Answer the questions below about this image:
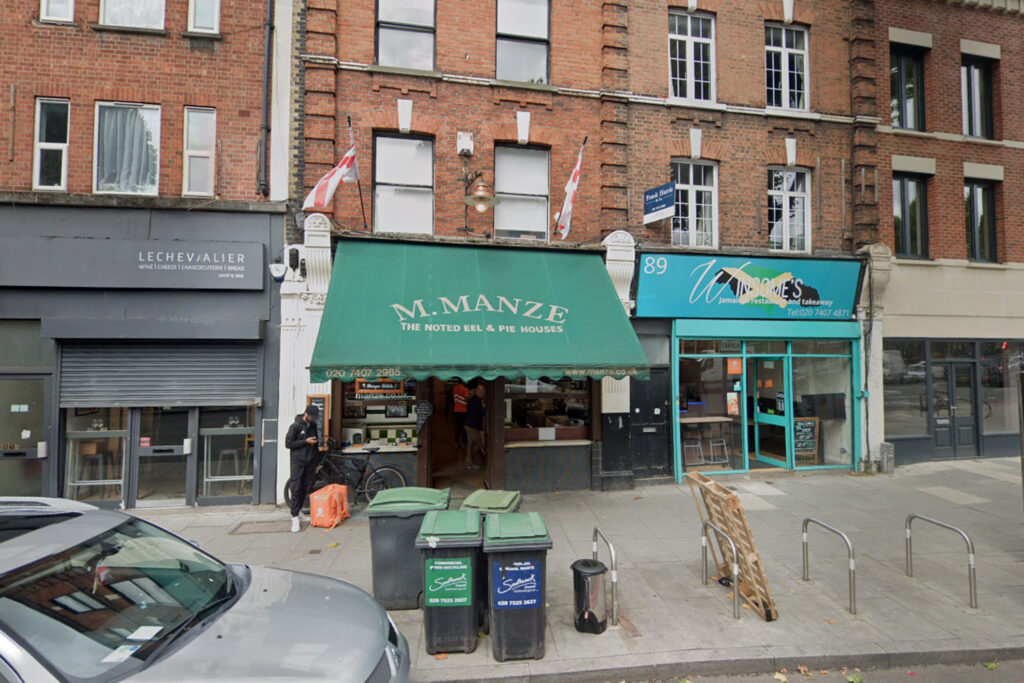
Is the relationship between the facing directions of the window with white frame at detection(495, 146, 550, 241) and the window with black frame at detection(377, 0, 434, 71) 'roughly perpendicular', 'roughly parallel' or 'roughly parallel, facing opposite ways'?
roughly parallel

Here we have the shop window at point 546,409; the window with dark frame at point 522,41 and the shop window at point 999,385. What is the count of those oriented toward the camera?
3

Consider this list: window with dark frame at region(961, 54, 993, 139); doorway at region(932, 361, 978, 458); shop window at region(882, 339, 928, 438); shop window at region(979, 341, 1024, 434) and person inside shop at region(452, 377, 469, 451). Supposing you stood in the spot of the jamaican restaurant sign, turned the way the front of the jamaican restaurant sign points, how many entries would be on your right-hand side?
1

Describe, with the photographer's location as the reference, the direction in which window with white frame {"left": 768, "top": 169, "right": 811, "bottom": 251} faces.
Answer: facing the viewer

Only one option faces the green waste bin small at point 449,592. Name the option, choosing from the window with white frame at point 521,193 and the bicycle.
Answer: the window with white frame

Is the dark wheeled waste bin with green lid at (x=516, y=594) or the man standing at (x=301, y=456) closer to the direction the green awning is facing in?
the dark wheeled waste bin with green lid

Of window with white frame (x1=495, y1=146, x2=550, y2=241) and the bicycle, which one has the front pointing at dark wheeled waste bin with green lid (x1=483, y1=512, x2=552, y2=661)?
the window with white frame

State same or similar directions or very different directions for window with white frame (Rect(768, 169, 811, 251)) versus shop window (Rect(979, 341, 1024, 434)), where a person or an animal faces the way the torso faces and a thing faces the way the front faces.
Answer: same or similar directions

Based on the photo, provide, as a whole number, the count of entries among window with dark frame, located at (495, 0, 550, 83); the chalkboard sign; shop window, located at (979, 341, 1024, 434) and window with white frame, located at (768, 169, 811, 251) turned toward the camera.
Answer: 4

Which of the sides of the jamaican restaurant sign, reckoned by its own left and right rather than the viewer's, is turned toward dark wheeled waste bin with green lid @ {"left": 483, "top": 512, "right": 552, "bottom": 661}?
front

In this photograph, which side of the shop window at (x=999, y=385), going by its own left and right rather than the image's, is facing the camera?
front

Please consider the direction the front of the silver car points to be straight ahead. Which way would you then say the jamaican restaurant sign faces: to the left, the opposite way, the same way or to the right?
to the right

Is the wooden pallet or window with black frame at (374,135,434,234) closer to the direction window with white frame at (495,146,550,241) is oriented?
the wooden pallet
